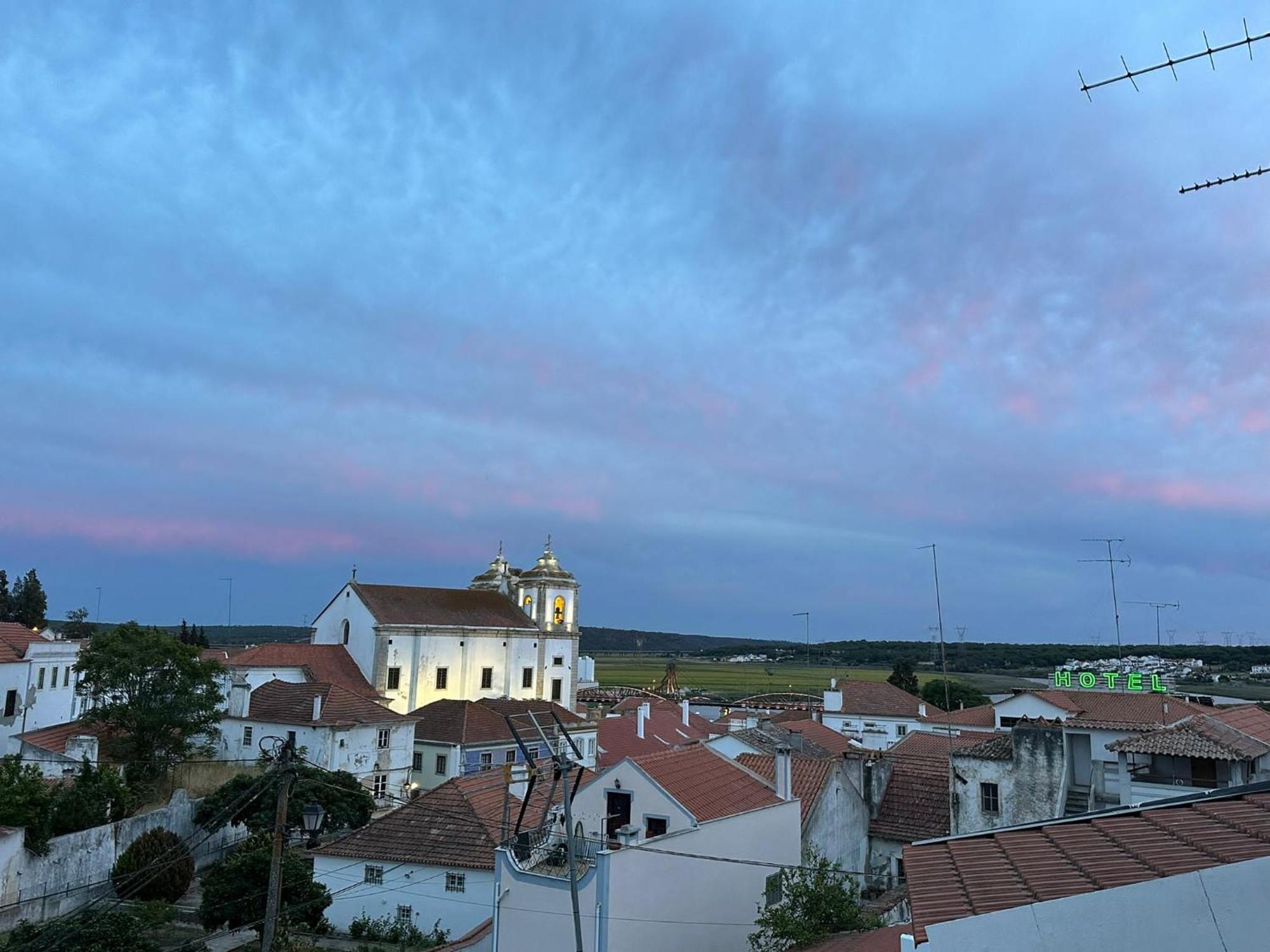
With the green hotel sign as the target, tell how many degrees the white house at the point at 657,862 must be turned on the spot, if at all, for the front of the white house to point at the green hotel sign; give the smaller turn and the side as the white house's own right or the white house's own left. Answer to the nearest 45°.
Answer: approximately 180°

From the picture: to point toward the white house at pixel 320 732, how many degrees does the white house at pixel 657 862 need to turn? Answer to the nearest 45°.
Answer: approximately 90° to its right

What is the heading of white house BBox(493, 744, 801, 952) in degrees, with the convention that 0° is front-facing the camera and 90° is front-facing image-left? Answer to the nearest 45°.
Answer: approximately 45°

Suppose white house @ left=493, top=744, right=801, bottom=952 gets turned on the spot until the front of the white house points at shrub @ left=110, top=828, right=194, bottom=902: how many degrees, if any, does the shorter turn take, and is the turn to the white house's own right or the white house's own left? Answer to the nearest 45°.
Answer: approximately 90° to the white house's own right

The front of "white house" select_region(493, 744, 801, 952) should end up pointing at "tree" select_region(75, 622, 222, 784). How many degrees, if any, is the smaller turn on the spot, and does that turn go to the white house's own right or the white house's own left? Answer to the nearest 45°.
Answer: approximately 90° to the white house's own right

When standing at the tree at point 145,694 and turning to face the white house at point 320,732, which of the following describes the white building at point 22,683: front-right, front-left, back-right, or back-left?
back-left

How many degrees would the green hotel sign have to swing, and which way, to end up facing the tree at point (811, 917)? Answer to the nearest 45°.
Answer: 0° — it already faces it

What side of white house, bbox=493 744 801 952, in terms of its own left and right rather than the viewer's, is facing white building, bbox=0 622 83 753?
right

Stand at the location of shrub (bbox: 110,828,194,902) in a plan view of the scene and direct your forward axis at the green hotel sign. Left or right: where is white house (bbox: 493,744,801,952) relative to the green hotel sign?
right

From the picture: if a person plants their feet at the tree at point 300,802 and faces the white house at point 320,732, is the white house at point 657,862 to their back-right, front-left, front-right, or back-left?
back-right
